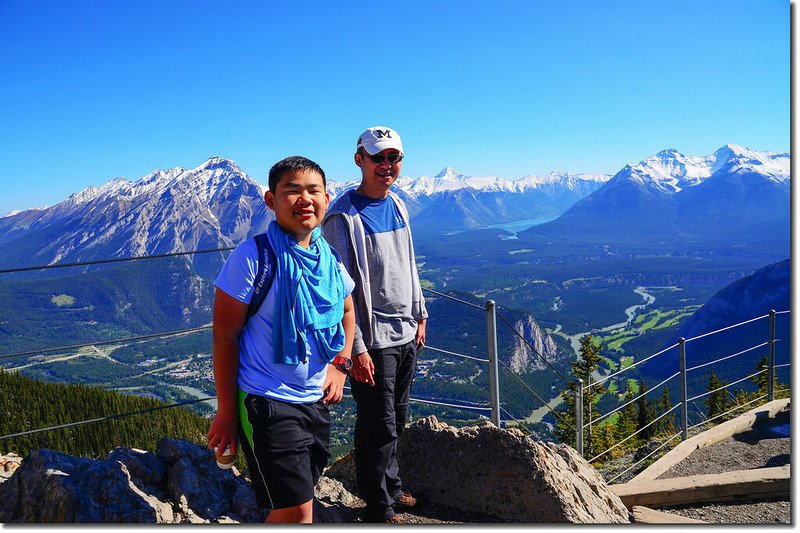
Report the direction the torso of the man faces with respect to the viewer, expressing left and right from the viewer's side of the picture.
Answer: facing the viewer and to the right of the viewer

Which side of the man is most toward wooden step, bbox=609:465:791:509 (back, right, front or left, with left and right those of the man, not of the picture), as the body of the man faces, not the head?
left

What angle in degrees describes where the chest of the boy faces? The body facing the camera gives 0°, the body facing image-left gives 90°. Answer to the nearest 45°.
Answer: approximately 315°

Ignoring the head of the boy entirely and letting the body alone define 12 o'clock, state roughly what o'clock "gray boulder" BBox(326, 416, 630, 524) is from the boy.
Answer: The gray boulder is roughly at 9 o'clock from the boy.

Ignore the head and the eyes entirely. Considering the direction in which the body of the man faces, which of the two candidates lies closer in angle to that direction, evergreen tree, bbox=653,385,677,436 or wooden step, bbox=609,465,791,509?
the wooden step

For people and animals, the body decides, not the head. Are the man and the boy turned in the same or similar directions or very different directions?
same or similar directions

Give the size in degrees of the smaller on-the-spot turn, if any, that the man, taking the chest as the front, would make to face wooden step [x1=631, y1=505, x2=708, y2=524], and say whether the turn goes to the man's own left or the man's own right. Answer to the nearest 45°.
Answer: approximately 45° to the man's own left

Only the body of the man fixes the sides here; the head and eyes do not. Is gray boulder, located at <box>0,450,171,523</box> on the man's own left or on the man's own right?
on the man's own right

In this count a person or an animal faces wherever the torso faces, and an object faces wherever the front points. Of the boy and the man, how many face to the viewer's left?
0

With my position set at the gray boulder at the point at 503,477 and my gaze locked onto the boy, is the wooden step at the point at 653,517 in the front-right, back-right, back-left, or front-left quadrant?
back-left

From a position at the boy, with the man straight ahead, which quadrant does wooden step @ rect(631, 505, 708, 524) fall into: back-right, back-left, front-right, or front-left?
front-right

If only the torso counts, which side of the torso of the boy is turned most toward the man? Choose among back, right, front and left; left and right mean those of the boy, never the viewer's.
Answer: left
